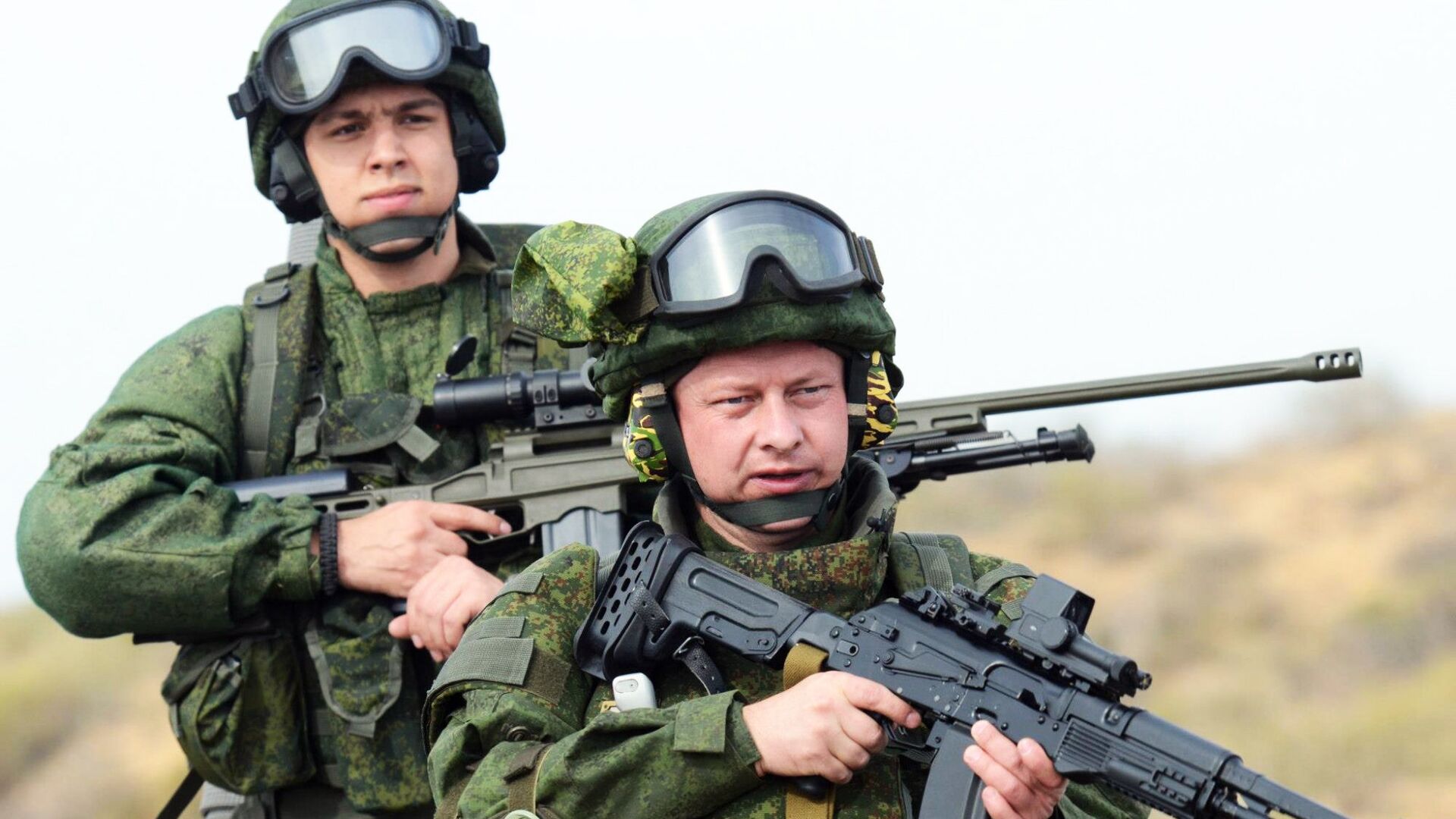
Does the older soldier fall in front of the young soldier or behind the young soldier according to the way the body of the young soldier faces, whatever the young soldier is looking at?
in front

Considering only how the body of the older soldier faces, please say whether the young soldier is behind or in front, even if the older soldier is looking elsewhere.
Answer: behind

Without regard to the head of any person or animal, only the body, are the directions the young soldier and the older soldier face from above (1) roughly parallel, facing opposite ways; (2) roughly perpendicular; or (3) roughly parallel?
roughly parallel

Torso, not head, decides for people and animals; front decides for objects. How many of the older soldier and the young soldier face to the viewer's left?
0

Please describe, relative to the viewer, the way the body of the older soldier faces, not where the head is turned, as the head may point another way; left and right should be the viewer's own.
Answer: facing the viewer and to the right of the viewer

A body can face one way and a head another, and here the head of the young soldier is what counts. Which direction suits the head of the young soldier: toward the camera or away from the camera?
toward the camera

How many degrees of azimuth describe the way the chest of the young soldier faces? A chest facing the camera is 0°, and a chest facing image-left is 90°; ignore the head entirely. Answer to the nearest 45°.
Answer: approximately 315°
